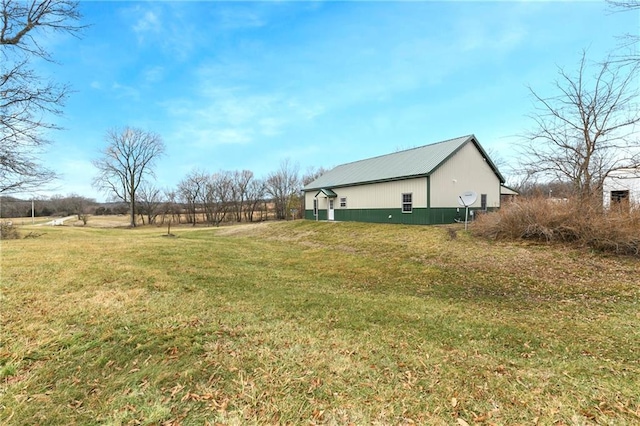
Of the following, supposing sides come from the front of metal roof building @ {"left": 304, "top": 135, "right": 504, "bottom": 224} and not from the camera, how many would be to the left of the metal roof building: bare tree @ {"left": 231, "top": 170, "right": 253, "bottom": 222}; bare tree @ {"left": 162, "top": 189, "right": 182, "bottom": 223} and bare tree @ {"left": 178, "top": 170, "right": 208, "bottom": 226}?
0

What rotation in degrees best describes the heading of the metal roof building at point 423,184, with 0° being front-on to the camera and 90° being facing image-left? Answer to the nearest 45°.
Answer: approximately 45°

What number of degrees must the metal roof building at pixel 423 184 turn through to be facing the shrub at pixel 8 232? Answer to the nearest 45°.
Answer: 0° — it already faces it

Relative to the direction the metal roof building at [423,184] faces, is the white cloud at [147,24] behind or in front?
in front

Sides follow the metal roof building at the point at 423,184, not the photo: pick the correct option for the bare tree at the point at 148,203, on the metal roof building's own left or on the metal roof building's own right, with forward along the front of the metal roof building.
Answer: on the metal roof building's own right

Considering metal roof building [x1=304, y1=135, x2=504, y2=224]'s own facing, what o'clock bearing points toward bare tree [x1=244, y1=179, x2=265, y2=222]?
The bare tree is roughly at 3 o'clock from the metal roof building.
